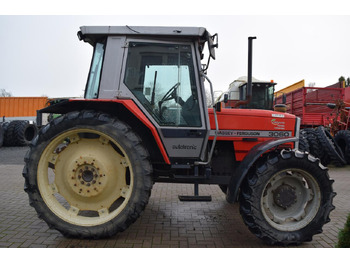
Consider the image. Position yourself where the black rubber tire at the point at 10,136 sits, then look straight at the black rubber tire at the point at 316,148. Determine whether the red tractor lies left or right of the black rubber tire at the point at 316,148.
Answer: right

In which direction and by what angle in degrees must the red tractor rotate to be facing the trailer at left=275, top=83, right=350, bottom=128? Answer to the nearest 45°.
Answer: approximately 45° to its left

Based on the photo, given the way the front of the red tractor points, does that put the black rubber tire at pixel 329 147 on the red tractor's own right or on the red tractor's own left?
on the red tractor's own left

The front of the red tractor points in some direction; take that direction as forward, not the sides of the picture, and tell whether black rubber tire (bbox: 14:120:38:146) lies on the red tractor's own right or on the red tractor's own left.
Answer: on the red tractor's own left

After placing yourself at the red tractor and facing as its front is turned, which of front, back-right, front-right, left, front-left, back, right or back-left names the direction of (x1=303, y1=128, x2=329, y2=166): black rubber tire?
front-left

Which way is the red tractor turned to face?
to the viewer's right

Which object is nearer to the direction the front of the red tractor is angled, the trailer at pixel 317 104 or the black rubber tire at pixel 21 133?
the trailer

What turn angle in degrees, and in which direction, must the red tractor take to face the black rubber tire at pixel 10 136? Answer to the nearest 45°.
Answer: approximately 135° to its left

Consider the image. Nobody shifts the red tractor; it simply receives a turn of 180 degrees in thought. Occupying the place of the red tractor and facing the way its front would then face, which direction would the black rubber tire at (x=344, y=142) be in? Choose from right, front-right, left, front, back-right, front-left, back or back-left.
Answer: back-right

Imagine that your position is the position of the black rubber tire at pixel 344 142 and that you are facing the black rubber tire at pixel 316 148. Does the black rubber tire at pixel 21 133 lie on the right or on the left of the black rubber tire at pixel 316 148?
right
